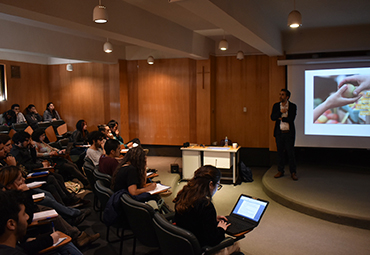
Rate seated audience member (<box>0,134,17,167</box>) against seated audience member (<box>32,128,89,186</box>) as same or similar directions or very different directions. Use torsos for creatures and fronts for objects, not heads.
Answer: same or similar directions

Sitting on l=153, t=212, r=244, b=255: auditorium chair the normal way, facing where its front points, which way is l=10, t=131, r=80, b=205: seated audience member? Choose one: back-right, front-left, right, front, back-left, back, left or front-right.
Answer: left

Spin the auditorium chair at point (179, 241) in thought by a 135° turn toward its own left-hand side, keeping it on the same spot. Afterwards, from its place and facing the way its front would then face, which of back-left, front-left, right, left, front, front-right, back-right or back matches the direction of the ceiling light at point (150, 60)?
right

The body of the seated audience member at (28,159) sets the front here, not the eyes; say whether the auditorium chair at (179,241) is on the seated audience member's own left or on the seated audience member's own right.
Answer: on the seated audience member's own right

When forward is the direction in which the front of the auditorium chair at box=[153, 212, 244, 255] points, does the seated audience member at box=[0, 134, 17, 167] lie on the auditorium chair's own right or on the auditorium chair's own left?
on the auditorium chair's own left

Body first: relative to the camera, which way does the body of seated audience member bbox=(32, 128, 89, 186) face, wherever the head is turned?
to the viewer's right

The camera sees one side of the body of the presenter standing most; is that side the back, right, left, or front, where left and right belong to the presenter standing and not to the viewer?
front

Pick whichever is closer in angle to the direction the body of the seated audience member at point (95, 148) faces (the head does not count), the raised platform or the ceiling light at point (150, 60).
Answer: the raised platform

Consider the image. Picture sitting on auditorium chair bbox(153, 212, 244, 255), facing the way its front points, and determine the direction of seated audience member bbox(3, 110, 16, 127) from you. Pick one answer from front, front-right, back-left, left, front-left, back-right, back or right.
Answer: left

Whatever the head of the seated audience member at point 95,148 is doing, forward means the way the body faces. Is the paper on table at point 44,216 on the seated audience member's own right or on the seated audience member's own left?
on the seated audience member's own right

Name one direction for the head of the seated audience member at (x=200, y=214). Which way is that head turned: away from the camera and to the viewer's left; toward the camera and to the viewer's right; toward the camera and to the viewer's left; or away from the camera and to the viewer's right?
away from the camera and to the viewer's right

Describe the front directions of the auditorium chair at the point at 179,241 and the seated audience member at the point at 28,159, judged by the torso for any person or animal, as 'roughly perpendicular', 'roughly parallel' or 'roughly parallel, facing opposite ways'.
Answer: roughly parallel

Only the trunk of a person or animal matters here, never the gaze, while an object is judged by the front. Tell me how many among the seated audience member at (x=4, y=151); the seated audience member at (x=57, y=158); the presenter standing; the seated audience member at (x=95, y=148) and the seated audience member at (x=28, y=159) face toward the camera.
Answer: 1

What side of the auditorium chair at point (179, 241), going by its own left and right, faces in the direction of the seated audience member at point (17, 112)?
left

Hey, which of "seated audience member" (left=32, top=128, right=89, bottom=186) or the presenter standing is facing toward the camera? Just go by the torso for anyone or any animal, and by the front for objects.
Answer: the presenter standing

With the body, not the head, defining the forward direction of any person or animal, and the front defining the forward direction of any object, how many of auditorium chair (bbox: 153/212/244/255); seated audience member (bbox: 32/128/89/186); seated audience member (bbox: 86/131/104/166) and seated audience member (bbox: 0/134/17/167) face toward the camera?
0

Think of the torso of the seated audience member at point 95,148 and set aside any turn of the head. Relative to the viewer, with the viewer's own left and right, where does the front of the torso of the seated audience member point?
facing to the right of the viewer

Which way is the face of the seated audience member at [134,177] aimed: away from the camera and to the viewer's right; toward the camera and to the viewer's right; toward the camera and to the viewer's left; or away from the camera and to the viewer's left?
away from the camera and to the viewer's right
